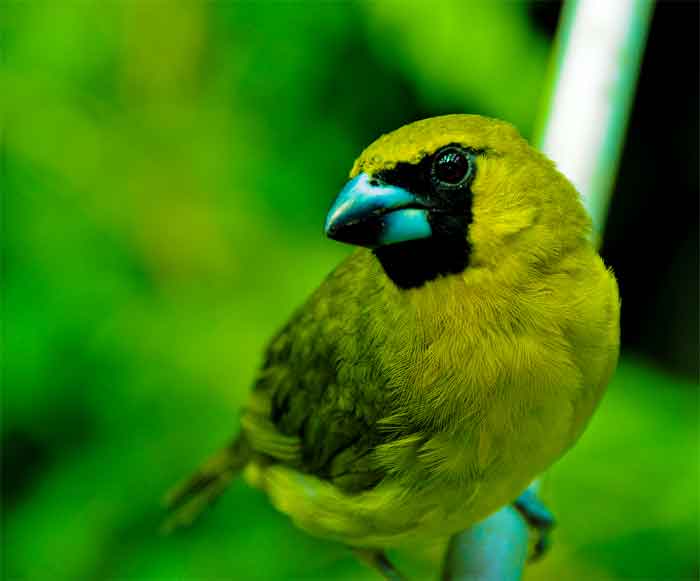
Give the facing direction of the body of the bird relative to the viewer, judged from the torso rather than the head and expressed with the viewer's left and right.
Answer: facing the viewer and to the right of the viewer
